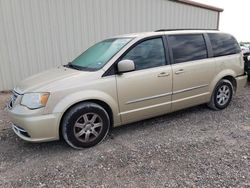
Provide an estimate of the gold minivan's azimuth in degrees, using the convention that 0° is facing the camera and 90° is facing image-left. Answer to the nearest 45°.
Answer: approximately 45°
